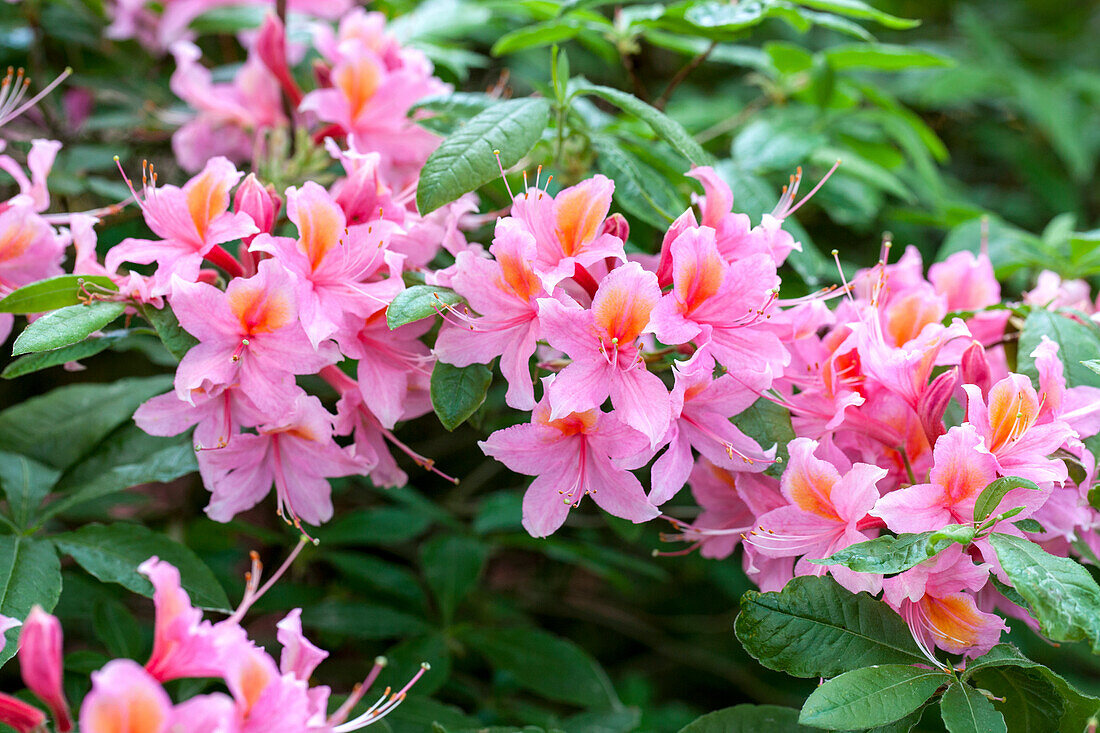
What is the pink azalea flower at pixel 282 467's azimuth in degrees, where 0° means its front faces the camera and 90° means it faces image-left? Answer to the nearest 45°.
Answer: approximately 0°

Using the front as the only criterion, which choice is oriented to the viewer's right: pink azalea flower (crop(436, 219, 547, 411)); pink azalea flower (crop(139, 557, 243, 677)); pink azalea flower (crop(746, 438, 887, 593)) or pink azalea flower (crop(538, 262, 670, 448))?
pink azalea flower (crop(139, 557, 243, 677))

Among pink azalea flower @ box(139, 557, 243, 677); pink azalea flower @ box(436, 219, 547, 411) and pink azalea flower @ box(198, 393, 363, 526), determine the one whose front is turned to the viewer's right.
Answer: pink azalea flower @ box(139, 557, 243, 677)

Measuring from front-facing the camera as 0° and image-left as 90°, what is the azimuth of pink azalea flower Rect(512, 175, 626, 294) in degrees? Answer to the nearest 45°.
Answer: approximately 0°
